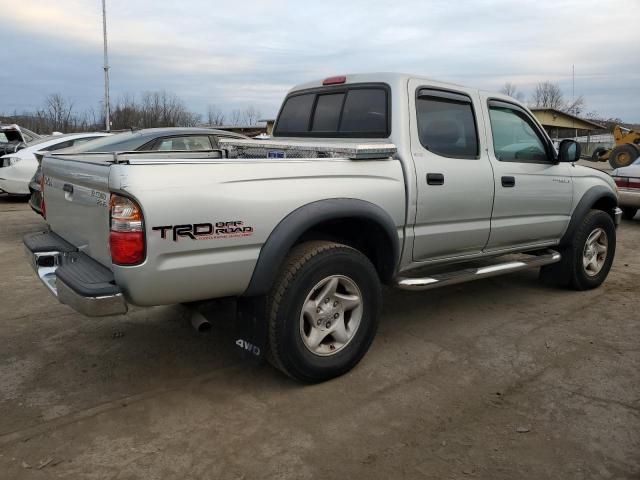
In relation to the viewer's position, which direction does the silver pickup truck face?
facing away from the viewer and to the right of the viewer

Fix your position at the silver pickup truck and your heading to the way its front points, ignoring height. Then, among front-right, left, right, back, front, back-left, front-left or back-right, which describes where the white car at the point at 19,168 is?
left
